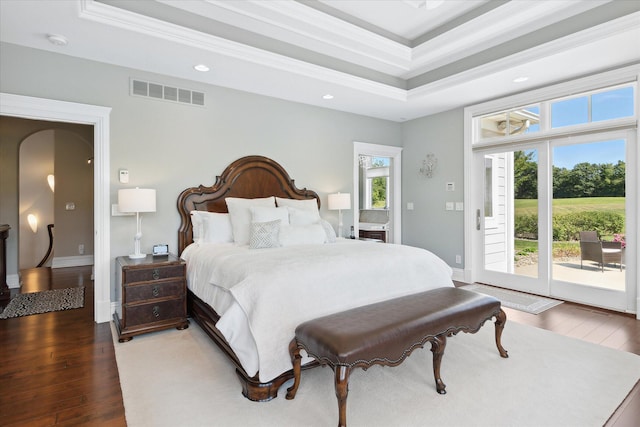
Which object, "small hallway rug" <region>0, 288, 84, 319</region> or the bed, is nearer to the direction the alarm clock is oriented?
the bed

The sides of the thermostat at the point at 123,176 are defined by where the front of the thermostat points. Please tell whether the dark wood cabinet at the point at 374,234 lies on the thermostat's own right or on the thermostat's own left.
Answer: on the thermostat's own left

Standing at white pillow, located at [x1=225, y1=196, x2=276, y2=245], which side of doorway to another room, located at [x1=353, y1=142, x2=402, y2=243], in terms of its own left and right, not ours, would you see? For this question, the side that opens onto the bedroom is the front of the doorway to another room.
right

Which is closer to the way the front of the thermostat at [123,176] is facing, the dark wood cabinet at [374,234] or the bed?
the bed

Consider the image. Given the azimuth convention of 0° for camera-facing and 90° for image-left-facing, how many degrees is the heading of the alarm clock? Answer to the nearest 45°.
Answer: approximately 0°

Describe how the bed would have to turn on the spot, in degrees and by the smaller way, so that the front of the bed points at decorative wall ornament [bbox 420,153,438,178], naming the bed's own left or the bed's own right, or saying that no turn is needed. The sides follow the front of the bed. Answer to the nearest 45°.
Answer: approximately 90° to the bed's own left

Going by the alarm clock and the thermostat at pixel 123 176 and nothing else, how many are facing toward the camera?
2

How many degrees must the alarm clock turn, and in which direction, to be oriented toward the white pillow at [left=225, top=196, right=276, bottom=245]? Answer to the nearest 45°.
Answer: approximately 90° to its left
